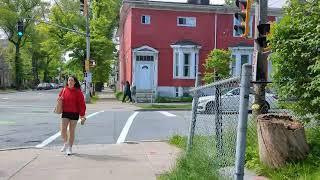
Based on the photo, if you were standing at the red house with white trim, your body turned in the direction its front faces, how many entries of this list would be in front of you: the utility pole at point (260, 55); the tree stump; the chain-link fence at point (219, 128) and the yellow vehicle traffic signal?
4

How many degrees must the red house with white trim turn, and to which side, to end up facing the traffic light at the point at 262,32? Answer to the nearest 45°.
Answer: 0° — it already faces it

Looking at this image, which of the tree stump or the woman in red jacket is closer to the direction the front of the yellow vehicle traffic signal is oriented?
the woman in red jacket

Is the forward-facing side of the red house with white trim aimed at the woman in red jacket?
yes

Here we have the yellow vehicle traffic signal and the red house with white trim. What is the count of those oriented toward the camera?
1

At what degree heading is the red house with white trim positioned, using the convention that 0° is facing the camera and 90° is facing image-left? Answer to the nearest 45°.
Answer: approximately 0°

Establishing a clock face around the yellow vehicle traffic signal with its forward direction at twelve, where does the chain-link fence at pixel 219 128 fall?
The chain-link fence is roughly at 9 o'clock from the yellow vehicle traffic signal.

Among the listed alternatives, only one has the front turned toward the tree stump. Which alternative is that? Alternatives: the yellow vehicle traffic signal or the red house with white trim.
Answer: the red house with white trim
